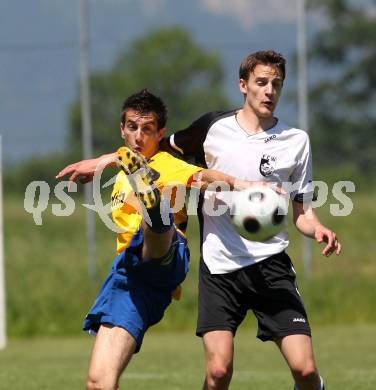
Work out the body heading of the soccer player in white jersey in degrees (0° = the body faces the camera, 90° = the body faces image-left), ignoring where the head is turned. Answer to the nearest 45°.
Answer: approximately 0°

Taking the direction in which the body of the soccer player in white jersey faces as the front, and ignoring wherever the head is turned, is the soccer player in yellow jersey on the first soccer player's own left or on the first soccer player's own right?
on the first soccer player's own right

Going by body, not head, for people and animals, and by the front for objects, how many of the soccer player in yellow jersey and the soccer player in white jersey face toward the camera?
2

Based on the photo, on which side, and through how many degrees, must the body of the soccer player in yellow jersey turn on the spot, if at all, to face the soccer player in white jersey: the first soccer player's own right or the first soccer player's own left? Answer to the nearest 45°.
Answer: approximately 90° to the first soccer player's own left

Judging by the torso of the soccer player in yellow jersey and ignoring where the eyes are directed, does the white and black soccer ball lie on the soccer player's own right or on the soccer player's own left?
on the soccer player's own left
